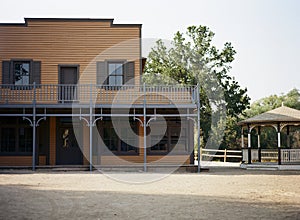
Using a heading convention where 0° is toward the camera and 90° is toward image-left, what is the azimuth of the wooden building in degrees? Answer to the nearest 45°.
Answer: approximately 0°

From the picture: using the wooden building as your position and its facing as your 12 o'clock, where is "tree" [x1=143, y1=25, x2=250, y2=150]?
The tree is roughly at 7 o'clock from the wooden building.
